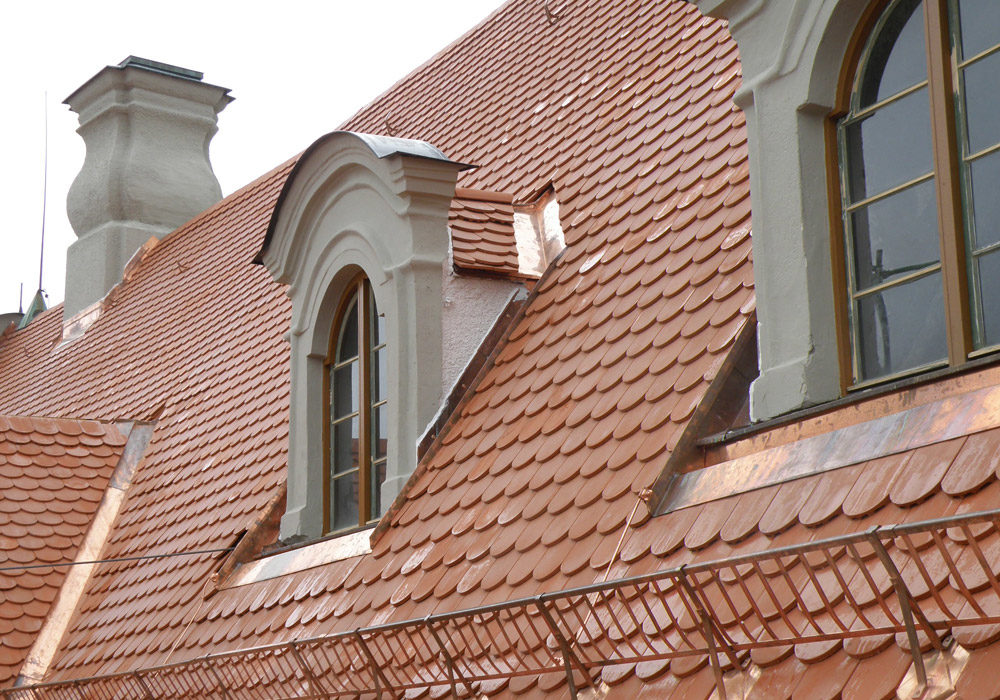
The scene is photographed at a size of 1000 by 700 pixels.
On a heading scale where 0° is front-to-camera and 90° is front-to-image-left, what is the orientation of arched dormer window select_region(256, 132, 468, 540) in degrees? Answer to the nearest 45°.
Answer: approximately 45°

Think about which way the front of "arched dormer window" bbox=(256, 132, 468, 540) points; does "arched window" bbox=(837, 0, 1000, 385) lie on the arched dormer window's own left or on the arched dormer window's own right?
on the arched dormer window's own left

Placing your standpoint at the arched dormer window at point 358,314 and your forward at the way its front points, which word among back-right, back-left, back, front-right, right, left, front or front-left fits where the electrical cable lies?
right

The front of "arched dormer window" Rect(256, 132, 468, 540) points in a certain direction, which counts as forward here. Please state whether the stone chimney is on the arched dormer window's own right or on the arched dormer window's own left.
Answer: on the arched dormer window's own right
